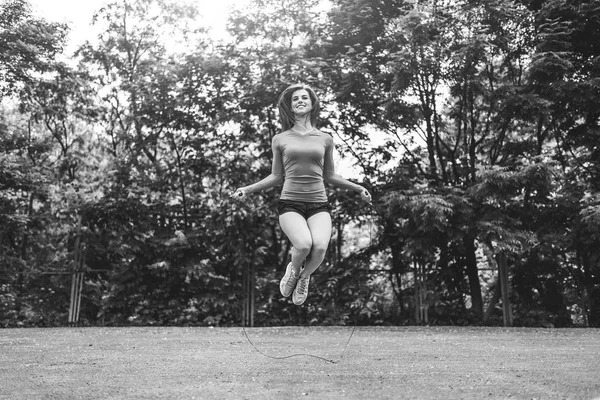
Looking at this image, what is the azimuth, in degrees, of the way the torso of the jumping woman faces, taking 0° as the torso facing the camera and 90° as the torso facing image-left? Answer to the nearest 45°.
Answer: approximately 0°

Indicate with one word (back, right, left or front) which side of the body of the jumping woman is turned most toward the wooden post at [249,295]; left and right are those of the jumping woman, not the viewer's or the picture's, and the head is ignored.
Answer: back

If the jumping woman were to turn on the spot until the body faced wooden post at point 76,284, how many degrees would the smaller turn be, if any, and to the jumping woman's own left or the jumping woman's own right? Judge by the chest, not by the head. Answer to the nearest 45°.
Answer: approximately 135° to the jumping woman's own right

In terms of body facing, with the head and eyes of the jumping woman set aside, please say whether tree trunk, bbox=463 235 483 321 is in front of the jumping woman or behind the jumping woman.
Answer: behind

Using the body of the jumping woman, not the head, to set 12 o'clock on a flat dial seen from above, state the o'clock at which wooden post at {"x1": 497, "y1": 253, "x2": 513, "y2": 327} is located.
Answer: The wooden post is roughly at 7 o'clock from the jumping woman.
